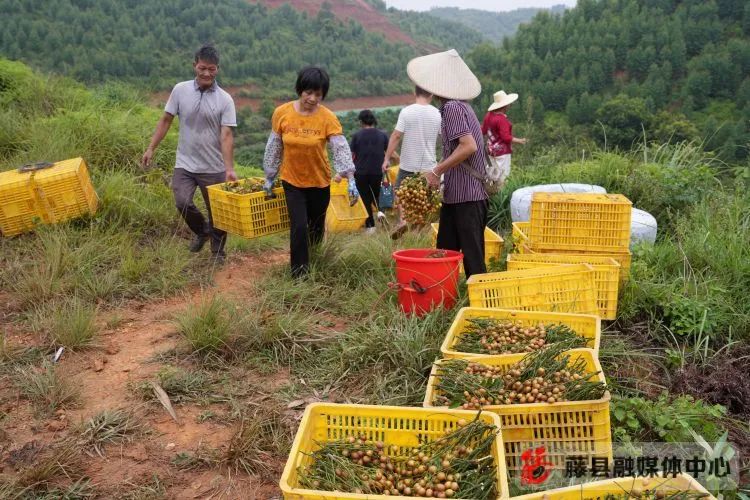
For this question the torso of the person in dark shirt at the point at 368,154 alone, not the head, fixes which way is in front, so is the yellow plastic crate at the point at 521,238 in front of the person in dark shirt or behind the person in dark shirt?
behind

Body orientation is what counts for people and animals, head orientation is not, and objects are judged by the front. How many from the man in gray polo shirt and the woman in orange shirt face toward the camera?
2

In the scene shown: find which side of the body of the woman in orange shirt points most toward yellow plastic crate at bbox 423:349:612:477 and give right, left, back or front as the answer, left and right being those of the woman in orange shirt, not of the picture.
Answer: front

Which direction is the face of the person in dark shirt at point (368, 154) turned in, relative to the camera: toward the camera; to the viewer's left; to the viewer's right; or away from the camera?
away from the camera

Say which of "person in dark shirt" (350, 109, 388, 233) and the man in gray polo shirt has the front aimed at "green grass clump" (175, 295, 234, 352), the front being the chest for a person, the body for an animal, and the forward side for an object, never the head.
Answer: the man in gray polo shirt

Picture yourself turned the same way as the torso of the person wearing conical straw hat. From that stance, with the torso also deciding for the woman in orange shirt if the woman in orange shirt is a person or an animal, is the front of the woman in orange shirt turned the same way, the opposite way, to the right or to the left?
to the left

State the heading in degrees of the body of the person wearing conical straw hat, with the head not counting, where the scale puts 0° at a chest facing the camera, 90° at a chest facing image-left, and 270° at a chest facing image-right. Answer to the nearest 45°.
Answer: approximately 90°

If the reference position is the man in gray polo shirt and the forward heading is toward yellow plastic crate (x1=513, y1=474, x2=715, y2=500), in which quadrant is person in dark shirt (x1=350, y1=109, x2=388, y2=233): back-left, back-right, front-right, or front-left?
back-left

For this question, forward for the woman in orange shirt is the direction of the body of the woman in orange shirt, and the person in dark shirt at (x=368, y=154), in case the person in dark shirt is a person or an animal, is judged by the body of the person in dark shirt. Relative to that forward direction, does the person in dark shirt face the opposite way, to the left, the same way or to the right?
the opposite way

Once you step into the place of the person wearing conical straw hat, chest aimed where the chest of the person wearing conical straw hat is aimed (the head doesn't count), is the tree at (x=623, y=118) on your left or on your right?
on your right

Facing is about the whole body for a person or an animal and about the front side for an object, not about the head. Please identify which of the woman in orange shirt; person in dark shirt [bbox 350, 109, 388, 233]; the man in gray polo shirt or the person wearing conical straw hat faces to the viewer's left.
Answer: the person wearing conical straw hat

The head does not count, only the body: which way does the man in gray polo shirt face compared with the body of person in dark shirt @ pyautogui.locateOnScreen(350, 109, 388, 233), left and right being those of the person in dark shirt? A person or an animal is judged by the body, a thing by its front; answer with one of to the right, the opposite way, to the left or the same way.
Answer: the opposite way

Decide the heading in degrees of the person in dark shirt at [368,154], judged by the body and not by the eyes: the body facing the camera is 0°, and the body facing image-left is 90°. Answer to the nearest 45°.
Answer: approximately 180°

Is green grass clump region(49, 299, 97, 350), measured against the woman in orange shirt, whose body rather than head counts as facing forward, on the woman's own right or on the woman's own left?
on the woman's own right

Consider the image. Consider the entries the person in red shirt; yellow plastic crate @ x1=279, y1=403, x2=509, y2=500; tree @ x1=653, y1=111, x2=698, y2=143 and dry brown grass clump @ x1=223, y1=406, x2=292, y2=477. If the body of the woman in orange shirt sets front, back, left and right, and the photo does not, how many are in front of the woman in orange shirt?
2

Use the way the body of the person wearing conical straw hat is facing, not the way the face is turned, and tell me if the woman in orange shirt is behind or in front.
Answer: in front

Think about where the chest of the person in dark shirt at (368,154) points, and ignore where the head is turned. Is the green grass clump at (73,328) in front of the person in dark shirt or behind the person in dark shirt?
behind
